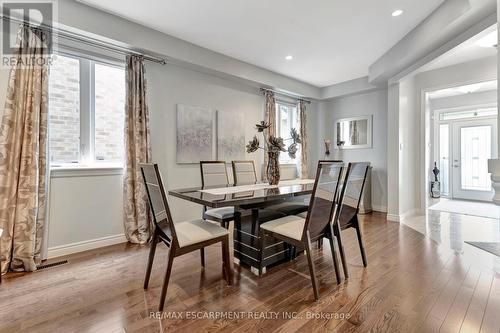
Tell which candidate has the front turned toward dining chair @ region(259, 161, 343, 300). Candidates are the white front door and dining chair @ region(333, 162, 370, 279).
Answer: the white front door

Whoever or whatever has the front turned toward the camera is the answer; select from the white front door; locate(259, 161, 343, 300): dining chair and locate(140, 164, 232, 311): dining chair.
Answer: the white front door

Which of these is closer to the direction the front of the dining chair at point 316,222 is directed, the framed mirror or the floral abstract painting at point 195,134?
the floral abstract painting

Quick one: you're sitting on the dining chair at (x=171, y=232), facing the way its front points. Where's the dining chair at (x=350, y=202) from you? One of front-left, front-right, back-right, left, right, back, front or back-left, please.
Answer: front-right

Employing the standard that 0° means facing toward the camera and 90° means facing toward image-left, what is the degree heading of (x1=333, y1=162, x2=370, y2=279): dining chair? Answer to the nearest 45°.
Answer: approximately 135°

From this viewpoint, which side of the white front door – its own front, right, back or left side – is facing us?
front

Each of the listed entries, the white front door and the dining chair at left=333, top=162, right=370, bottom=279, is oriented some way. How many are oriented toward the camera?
1

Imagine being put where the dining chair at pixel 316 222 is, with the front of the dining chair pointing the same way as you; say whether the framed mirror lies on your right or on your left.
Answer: on your right

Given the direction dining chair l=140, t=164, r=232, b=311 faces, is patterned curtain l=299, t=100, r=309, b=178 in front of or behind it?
in front

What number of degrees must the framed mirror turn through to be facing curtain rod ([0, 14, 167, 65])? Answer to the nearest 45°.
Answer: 0° — it already faces it

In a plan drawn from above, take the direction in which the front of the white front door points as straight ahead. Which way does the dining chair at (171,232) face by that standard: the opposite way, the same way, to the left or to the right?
the opposite way

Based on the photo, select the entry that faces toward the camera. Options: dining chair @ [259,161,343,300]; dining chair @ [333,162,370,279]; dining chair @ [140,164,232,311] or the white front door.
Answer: the white front door

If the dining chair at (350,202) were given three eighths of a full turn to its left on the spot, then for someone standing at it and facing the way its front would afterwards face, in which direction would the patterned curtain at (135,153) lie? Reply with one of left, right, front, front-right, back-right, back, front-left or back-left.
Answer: right

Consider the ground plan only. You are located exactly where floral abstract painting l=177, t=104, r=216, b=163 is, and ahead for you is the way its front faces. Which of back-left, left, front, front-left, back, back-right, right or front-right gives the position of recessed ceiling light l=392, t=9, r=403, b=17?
front
